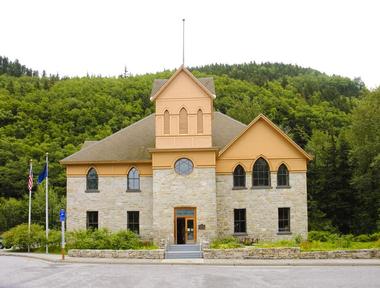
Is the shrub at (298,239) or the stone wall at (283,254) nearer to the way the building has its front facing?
the stone wall

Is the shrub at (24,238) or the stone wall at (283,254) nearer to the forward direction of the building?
the stone wall

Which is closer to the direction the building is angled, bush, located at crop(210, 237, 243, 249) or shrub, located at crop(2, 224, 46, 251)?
the bush

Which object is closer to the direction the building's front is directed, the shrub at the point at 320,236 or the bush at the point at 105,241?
the bush

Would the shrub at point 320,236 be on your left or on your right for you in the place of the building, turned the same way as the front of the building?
on your left

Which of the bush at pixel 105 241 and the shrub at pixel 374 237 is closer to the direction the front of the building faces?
the bush

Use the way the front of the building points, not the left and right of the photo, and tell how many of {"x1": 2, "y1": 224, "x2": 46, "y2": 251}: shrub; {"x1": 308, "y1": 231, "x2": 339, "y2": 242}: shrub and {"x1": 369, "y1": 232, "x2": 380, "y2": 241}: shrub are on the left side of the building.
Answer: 2

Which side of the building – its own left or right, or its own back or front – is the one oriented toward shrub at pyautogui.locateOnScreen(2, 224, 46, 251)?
right

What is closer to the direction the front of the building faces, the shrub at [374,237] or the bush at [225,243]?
the bush

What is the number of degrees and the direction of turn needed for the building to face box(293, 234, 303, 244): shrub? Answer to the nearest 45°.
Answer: approximately 90° to its left

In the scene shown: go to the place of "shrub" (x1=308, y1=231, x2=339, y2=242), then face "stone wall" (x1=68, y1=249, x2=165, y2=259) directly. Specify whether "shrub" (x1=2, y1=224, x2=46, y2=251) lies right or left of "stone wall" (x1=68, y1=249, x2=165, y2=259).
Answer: right

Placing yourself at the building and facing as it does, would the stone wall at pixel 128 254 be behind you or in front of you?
in front

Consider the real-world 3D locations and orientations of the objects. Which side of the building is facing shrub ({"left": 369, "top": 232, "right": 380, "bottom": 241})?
left

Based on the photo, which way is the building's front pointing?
toward the camera
